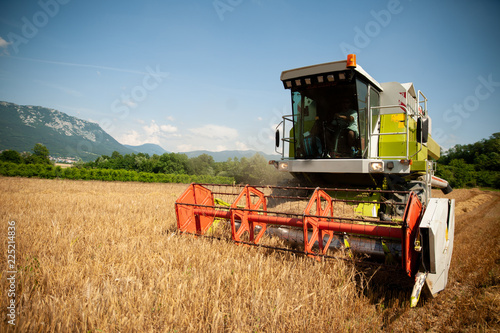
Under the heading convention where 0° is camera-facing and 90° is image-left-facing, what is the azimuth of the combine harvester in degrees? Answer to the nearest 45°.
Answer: approximately 45°
